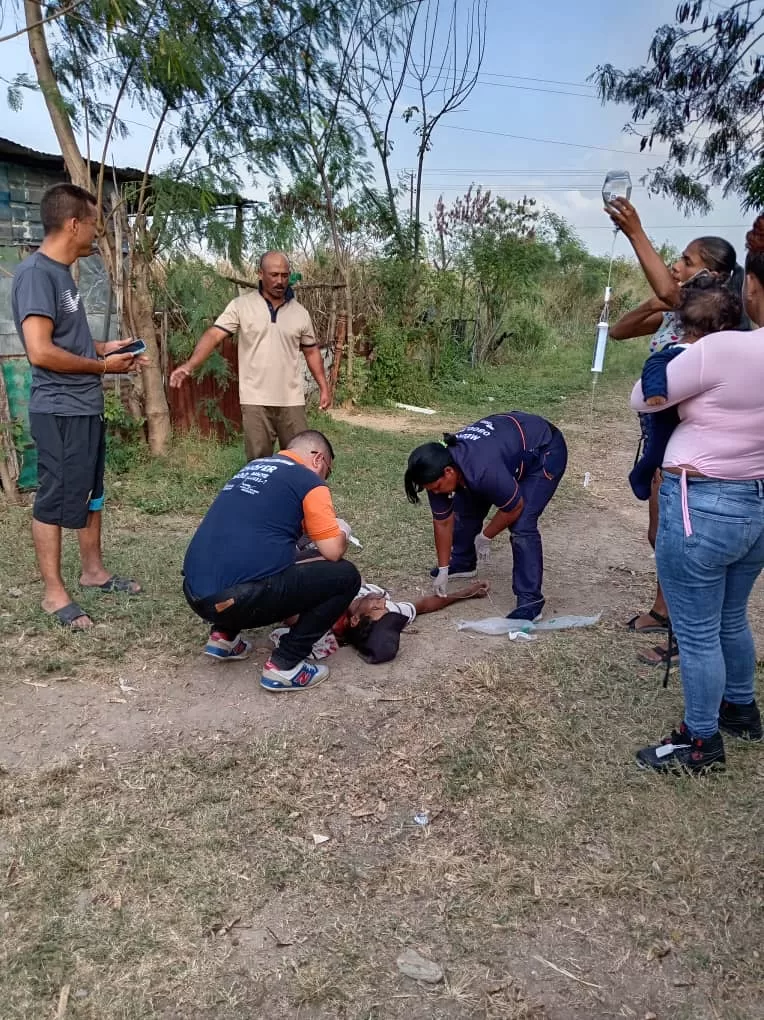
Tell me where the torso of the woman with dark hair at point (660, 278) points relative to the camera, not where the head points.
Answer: to the viewer's left

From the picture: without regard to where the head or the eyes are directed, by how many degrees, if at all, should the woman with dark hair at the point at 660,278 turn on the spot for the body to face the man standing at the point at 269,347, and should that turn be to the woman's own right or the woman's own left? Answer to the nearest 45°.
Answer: approximately 45° to the woman's own right

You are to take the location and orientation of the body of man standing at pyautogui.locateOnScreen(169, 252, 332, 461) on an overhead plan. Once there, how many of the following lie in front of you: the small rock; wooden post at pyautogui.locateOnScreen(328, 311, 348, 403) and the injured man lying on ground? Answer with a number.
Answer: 2

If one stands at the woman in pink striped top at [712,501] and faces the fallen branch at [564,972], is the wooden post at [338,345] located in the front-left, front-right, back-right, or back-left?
back-right

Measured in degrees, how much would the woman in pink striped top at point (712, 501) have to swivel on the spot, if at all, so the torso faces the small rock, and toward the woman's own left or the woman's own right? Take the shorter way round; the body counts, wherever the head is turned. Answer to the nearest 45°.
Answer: approximately 90° to the woman's own left

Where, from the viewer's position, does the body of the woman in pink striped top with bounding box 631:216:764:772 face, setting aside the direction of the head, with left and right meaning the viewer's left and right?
facing away from the viewer and to the left of the viewer

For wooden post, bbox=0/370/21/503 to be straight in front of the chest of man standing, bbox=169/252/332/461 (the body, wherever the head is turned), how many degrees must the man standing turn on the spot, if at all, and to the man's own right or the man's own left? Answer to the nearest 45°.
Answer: approximately 90° to the man's own right

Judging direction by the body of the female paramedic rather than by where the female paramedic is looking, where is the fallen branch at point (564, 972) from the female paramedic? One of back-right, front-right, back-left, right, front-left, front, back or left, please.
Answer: front-left

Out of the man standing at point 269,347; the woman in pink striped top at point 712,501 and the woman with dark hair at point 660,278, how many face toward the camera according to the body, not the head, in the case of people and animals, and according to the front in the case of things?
1

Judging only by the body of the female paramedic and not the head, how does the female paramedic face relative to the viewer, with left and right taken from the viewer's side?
facing the viewer and to the left of the viewer
